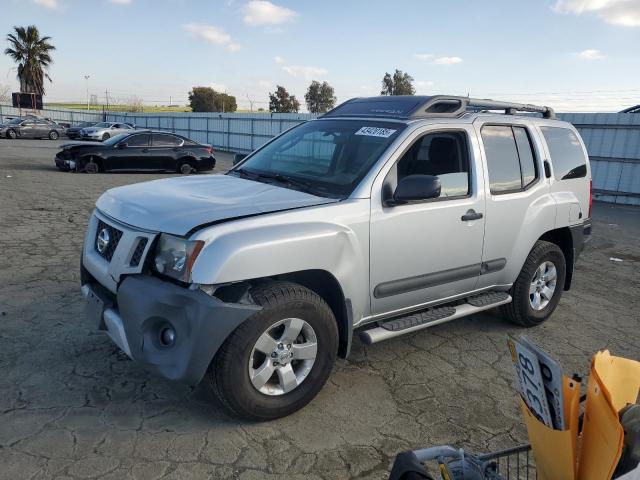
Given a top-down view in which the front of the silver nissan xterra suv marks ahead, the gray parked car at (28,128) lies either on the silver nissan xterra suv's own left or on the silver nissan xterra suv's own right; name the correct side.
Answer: on the silver nissan xterra suv's own right

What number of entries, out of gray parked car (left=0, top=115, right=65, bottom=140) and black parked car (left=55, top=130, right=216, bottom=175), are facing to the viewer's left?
2

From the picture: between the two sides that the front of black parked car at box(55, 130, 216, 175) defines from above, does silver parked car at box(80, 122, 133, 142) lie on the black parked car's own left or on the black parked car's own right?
on the black parked car's own right

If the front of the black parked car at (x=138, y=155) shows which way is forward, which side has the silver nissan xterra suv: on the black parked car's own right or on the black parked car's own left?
on the black parked car's own left

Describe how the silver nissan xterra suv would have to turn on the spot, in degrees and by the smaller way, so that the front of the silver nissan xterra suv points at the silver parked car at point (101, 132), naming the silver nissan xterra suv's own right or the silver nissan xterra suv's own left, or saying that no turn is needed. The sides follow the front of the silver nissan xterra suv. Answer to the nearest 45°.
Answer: approximately 90° to the silver nissan xterra suv's own right

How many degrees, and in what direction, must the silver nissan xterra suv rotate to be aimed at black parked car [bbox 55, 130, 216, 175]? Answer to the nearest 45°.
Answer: approximately 90° to its right

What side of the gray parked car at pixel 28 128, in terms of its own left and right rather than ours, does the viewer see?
left

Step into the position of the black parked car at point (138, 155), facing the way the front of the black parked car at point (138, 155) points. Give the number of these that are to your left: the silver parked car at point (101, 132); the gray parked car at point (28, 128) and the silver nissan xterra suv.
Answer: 1

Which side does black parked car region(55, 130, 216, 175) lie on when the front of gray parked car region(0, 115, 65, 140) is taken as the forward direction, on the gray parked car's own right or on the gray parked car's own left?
on the gray parked car's own left

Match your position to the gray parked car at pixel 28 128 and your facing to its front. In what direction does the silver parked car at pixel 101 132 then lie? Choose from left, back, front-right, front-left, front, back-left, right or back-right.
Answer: back-left

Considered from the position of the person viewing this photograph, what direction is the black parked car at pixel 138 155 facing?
facing to the left of the viewer
